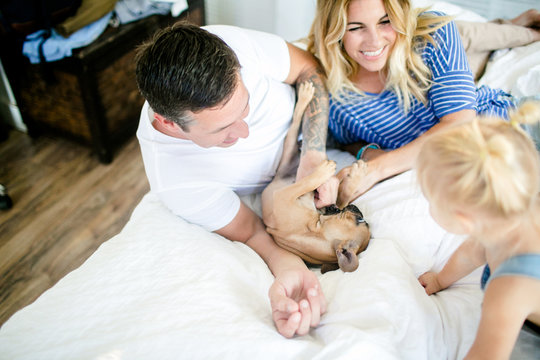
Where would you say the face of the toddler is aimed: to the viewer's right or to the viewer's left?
to the viewer's left

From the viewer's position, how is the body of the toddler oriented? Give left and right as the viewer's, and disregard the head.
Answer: facing away from the viewer and to the left of the viewer

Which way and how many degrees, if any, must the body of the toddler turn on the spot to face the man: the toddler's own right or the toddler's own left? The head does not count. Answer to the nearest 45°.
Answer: approximately 45° to the toddler's own left

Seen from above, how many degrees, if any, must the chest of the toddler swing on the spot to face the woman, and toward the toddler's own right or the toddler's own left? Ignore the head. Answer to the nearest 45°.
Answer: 0° — they already face them
